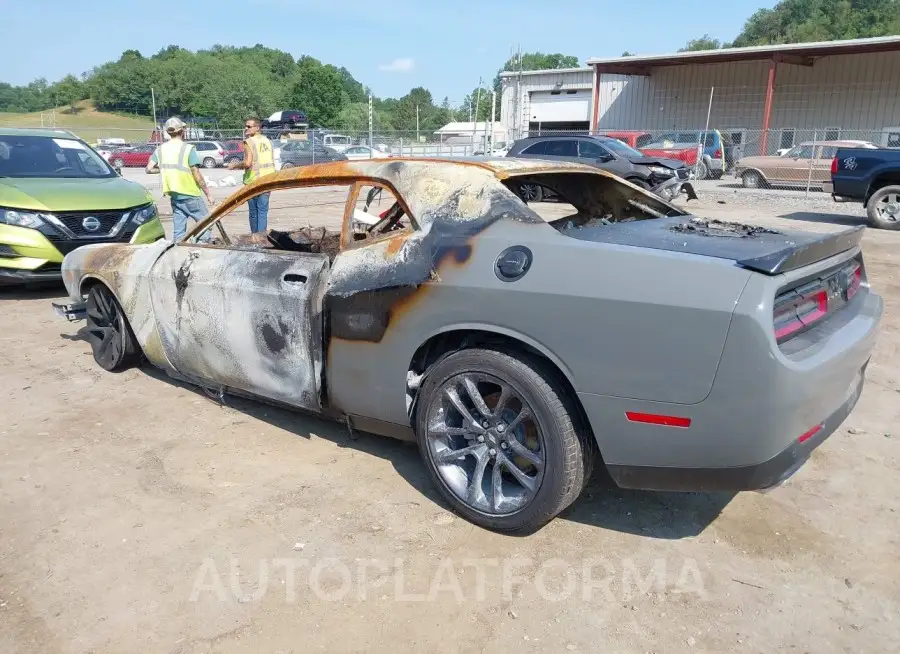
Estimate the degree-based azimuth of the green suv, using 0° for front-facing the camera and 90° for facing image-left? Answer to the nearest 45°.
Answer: approximately 315°

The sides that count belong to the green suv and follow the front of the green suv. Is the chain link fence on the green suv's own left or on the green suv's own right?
on the green suv's own left

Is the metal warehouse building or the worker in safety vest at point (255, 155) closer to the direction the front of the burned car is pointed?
the worker in safety vest

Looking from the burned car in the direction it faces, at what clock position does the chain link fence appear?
The chain link fence is roughly at 2 o'clock from the burned car.

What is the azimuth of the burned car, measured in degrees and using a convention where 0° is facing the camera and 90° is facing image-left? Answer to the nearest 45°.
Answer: approximately 135°

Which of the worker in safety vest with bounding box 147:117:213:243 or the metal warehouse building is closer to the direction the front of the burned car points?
the worker in safety vest

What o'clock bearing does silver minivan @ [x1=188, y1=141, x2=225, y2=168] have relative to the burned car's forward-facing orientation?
The silver minivan is roughly at 1 o'clock from the burned car.

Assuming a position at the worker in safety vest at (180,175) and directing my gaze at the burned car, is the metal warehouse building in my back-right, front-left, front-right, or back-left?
back-left
